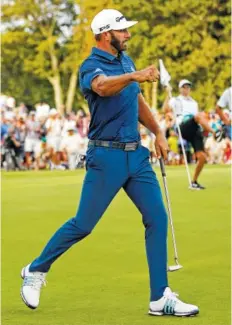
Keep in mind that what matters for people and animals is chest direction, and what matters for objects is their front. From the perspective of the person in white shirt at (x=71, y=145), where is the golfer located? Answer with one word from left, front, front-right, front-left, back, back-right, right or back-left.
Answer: front

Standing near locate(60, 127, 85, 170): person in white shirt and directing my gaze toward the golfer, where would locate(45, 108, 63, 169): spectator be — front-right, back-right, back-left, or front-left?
back-right

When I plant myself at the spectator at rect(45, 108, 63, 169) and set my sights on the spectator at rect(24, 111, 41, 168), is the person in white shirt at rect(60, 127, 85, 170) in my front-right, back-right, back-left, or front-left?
back-left

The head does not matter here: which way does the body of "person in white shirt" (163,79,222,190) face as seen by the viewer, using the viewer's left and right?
facing the viewer and to the right of the viewer

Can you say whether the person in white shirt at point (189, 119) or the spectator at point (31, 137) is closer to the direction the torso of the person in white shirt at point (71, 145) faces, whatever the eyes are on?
the person in white shirt

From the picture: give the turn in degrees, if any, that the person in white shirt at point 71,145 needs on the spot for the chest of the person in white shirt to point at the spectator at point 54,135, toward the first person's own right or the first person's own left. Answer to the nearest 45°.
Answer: approximately 135° to the first person's own right

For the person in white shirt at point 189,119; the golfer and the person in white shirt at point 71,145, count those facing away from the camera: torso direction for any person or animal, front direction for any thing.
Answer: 0

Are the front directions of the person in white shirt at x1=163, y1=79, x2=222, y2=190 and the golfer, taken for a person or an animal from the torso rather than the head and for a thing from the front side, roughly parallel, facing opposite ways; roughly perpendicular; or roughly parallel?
roughly parallel

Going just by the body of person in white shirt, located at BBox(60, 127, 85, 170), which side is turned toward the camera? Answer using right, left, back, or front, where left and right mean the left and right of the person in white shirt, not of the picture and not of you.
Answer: front

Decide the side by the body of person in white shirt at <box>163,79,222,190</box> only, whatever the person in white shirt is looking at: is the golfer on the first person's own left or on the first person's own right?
on the first person's own right

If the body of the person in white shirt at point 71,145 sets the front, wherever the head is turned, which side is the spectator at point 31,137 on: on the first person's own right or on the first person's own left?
on the first person's own right

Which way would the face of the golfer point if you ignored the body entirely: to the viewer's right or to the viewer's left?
to the viewer's right
